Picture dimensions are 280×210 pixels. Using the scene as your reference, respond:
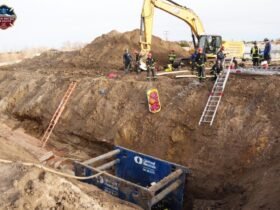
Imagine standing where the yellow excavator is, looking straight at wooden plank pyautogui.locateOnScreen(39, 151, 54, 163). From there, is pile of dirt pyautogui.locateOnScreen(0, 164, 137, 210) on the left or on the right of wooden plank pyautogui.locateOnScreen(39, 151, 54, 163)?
left

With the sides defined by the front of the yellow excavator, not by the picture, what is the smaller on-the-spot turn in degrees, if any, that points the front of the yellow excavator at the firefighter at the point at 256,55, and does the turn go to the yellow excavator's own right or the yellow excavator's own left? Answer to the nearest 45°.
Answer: approximately 135° to the yellow excavator's own left

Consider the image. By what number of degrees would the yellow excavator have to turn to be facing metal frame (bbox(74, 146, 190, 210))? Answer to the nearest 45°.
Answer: approximately 90° to its left

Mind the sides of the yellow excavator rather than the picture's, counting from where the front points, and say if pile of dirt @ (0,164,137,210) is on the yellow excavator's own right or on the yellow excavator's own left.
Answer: on the yellow excavator's own left

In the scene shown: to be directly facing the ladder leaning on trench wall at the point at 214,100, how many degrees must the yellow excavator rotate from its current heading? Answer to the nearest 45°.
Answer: approximately 90° to its left

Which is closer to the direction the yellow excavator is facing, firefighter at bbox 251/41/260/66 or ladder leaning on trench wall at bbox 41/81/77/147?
the ladder leaning on trench wall

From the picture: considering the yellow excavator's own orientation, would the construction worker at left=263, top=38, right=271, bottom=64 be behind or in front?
behind

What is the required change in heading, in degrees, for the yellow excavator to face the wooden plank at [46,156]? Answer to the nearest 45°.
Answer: approximately 45° to its left

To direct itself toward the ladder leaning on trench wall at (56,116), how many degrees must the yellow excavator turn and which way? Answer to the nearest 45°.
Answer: approximately 45° to its left

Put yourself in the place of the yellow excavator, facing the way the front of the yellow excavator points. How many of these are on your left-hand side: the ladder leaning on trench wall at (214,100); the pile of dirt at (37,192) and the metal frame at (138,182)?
3

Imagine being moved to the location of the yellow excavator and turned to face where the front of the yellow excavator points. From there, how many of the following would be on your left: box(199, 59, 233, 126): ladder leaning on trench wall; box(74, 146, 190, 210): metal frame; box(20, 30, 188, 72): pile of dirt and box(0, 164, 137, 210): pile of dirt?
3

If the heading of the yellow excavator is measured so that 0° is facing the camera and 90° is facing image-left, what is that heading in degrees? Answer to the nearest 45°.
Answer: approximately 90°
